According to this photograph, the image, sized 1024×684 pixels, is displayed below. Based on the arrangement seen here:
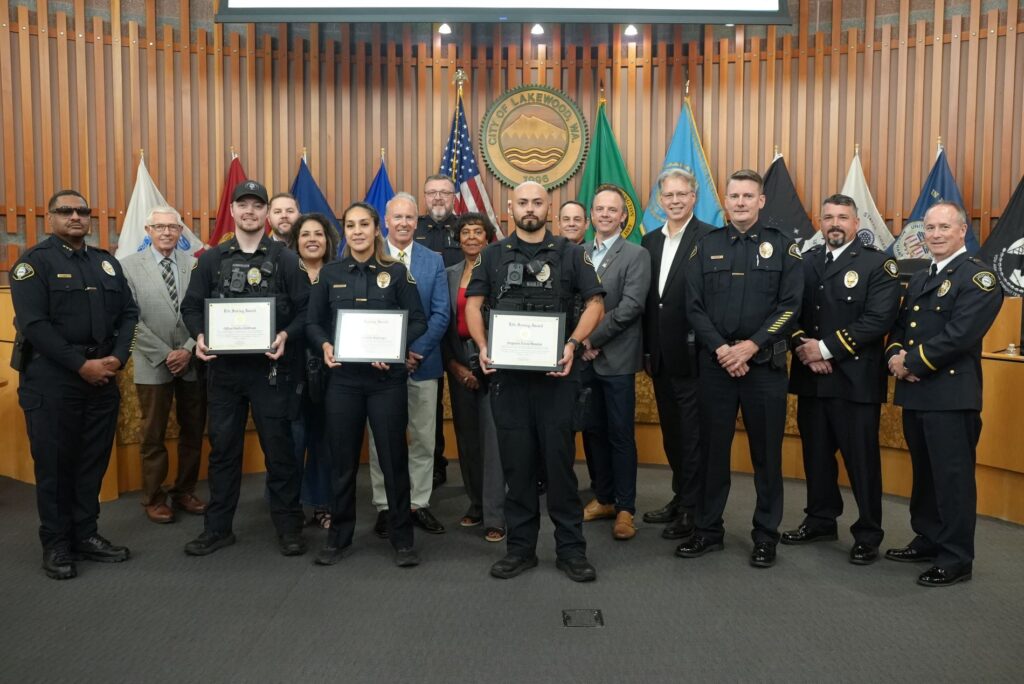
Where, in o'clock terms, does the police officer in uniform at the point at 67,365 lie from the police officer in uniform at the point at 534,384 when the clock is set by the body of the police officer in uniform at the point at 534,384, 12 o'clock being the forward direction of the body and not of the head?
the police officer in uniform at the point at 67,365 is roughly at 3 o'clock from the police officer in uniform at the point at 534,384.

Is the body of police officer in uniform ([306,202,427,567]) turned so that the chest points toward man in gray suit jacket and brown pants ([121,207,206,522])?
no

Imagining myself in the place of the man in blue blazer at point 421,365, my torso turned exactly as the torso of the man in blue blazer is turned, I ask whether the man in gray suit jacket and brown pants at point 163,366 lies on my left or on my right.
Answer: on my right

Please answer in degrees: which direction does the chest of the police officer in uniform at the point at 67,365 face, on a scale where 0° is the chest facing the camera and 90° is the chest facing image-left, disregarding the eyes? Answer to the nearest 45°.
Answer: approximately 315°

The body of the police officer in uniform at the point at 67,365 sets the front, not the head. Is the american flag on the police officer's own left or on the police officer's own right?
on the police officer's own left

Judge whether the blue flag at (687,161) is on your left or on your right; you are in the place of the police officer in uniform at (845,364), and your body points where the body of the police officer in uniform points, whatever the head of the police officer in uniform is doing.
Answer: on your right

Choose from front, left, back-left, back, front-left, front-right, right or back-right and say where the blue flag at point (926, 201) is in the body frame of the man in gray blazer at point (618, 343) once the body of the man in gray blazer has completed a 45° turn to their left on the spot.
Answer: back-left

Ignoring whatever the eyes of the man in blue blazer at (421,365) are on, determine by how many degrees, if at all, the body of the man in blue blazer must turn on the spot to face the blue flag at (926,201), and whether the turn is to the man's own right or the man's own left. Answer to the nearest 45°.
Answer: approximately 135° to the man's own left

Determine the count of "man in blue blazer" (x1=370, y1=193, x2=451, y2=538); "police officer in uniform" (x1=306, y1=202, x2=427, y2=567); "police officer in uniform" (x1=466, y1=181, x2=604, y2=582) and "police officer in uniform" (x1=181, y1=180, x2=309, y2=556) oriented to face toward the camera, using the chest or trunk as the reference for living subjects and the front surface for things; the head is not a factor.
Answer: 4

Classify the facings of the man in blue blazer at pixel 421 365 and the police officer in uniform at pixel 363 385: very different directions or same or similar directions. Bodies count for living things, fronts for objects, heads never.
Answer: same or similar directions

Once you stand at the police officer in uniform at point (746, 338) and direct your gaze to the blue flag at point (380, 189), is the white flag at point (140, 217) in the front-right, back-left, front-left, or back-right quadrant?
front-left

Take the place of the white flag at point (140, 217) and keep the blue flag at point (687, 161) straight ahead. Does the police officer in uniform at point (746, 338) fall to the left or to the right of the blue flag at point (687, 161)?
right

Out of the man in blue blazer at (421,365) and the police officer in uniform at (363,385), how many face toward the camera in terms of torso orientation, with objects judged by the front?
2

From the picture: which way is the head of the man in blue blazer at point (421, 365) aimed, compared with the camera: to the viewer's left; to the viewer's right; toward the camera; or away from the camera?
toward the camera

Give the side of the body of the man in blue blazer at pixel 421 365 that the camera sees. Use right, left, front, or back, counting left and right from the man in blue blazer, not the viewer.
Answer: front

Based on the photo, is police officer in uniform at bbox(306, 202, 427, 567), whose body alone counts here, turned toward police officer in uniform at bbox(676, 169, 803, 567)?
no

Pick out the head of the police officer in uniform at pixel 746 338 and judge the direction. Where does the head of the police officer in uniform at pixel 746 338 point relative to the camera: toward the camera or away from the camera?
toward the camera
